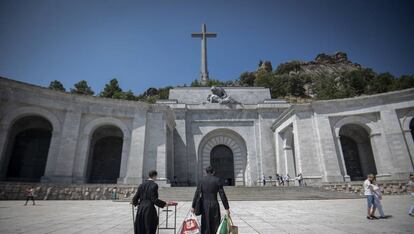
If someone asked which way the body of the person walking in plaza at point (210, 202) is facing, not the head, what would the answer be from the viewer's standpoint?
away from the camera

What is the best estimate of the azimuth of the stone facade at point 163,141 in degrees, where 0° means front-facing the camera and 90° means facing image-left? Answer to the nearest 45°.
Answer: approximately 0°

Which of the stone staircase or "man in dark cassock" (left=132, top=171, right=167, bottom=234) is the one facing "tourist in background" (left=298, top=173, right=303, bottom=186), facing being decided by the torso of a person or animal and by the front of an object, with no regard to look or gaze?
the man in dark cassock

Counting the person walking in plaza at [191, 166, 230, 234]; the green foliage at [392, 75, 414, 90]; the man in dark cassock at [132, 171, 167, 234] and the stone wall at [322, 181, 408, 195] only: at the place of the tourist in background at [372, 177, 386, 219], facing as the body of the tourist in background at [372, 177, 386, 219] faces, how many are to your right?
2

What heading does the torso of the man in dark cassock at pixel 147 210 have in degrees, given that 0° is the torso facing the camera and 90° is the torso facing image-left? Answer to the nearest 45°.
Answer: approximately 225°

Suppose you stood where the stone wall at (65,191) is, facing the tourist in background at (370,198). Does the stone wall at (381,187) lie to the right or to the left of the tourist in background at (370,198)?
left

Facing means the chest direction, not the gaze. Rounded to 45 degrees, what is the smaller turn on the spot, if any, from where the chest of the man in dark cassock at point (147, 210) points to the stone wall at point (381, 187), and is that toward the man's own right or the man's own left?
0° — they already face it
